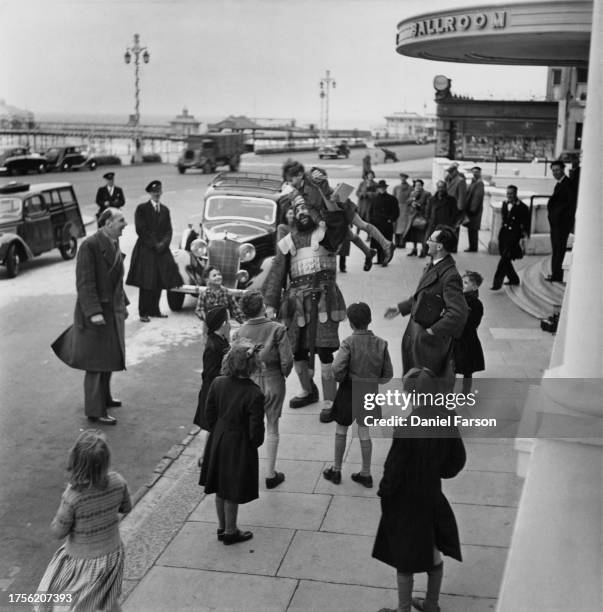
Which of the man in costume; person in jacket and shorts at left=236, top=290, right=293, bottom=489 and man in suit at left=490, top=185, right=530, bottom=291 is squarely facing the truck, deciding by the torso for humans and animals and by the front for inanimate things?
the person in jacket and shorts

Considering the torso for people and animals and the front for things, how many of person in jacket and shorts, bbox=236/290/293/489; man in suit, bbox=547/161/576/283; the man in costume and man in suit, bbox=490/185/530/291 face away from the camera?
1

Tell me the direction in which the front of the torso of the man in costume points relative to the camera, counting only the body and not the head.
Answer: toward the camera

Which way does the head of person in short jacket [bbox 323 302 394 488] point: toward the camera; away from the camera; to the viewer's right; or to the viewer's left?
away from the camera

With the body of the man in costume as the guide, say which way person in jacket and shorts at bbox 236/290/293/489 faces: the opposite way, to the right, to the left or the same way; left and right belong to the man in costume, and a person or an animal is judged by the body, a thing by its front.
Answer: the opposite way

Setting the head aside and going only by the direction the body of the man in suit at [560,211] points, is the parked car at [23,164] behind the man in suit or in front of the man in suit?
in front

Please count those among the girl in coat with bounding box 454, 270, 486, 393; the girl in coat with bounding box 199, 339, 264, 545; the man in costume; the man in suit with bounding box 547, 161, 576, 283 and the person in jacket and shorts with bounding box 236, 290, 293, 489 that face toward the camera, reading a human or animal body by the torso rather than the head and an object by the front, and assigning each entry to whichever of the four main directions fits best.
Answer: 1

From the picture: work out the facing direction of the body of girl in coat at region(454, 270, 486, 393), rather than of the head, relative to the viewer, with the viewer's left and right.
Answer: facing to the left of the viewer

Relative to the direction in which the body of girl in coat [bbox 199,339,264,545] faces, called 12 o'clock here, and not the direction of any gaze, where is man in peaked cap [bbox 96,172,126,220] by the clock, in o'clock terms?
The man in peaked cap is roughly at 10 o'clock from the girl in coat.

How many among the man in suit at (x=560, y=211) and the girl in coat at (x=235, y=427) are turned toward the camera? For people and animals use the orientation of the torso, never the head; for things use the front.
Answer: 0

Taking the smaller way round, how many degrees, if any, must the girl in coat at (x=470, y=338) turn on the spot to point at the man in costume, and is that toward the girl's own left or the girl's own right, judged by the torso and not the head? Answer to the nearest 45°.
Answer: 0° — they already face them

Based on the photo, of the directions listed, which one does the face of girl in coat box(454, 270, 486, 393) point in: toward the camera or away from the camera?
toward the camera

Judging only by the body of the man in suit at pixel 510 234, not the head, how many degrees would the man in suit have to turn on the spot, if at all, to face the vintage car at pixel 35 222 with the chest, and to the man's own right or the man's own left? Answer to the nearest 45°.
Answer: approximately 45° to the man's own right

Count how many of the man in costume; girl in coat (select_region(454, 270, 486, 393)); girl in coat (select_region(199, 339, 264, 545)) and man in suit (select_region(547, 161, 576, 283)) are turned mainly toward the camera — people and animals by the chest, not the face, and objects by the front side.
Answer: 1

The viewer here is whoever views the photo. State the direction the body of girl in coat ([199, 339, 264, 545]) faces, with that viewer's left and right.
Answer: facing away from the viewer and to the right of the viewer

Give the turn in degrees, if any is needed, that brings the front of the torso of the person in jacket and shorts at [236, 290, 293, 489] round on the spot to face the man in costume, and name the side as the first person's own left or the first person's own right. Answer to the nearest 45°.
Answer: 0° — they already face them

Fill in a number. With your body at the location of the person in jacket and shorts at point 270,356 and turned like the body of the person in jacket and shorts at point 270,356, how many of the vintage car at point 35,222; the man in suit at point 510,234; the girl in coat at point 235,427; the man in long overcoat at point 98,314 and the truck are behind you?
1

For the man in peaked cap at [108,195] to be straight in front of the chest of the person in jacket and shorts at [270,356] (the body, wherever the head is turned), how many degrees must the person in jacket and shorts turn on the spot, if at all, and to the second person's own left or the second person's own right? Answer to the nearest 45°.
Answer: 0° — they already face them

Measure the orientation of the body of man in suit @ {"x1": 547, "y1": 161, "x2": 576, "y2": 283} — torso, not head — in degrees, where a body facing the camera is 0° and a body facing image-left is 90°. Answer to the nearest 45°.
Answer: approximately 90°

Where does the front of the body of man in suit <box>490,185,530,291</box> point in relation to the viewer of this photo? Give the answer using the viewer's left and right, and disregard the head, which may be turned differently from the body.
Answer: facing the viewer and to the left of the viewer
